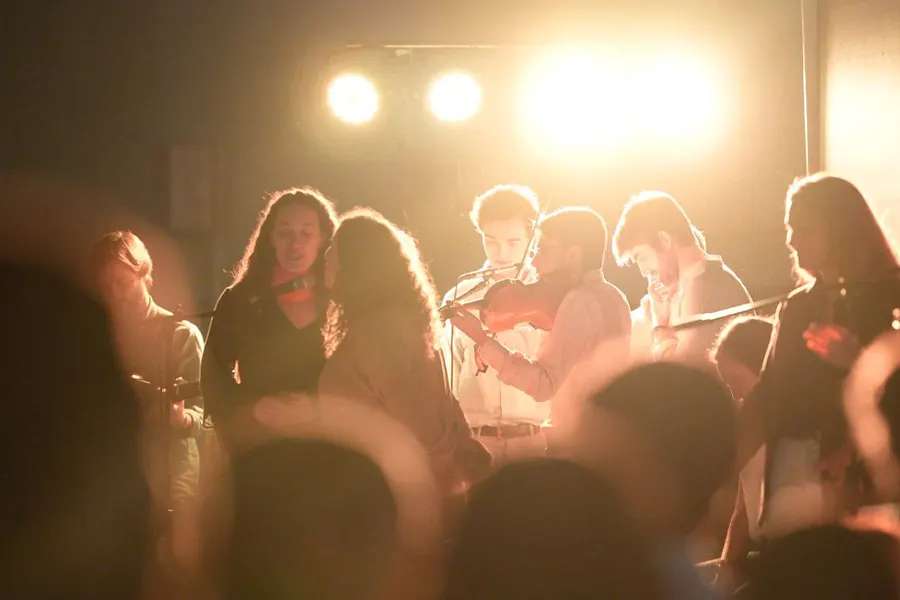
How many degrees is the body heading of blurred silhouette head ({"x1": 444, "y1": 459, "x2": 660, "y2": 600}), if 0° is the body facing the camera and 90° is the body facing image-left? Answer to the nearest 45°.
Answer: approximately 180°

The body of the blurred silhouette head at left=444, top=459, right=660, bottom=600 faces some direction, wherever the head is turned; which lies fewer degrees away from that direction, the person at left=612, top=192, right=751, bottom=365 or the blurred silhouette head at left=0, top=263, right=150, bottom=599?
the person

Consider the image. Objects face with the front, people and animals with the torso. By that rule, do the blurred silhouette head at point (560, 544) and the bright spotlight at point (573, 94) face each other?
yes

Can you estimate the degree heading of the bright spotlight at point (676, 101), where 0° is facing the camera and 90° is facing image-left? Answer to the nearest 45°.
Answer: approximately 0°

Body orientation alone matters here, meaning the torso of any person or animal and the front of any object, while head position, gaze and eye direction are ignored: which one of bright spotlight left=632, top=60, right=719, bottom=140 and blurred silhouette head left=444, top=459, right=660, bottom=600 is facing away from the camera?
the blurred silhouette head

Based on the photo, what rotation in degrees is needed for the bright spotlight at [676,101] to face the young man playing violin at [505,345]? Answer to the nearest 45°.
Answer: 0° — it already faces them

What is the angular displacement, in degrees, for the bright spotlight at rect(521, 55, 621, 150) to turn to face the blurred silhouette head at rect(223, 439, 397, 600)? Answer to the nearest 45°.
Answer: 0° — it already faces them

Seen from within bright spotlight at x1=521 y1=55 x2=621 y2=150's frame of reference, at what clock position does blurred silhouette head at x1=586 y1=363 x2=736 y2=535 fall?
The blurred silhouette head is roughly at 12 o'clock from the bright spotlight.

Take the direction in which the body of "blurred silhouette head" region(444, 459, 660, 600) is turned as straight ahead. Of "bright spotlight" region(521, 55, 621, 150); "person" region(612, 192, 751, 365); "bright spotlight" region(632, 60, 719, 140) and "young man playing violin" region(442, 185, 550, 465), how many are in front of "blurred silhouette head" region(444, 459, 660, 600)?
4

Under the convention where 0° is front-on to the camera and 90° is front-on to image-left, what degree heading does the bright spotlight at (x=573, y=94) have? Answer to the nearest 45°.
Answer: approximately 0°
